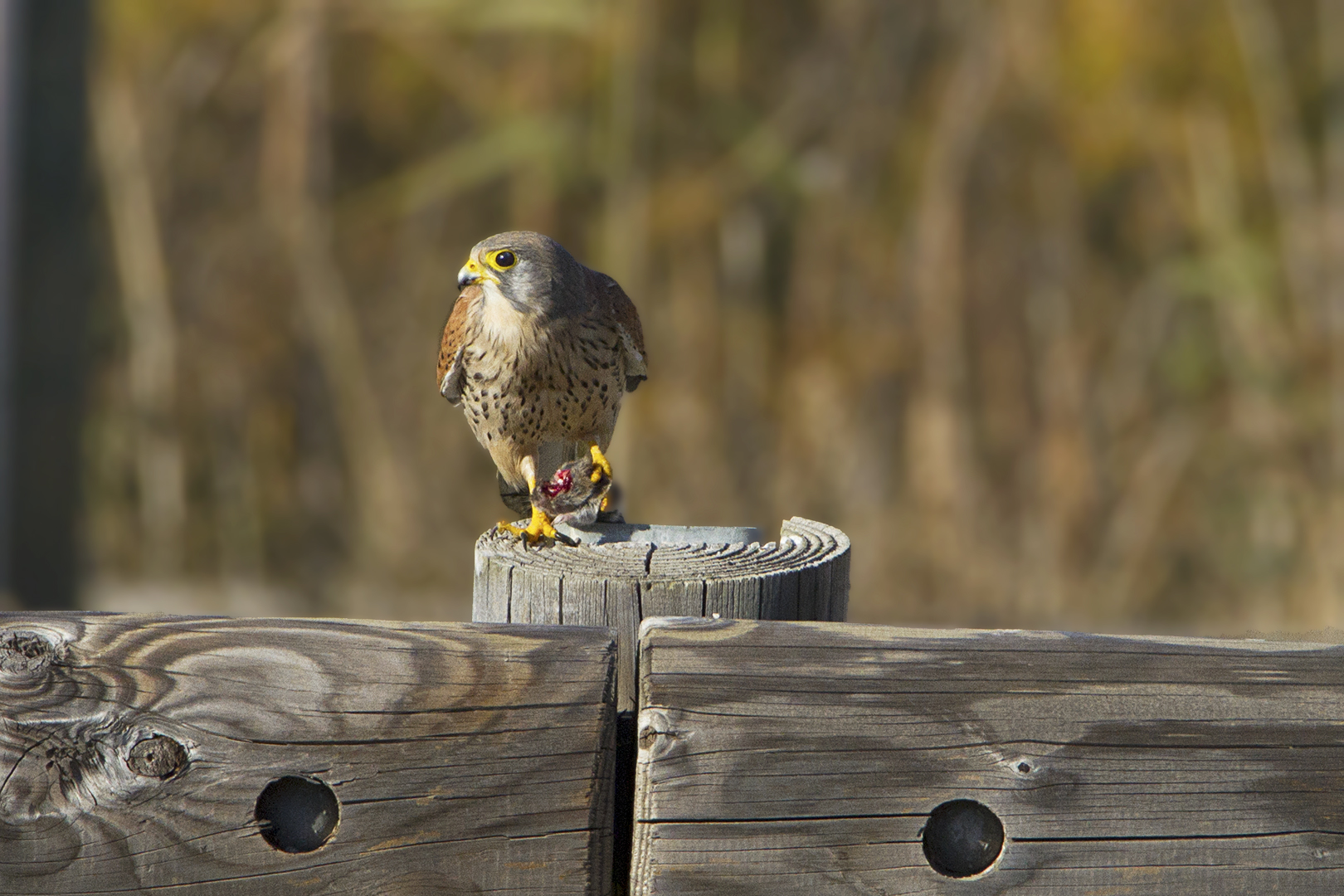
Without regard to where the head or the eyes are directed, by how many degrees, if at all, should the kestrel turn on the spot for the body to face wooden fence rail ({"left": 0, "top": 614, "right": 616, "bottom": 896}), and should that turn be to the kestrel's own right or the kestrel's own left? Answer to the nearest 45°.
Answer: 0° — it already faces it

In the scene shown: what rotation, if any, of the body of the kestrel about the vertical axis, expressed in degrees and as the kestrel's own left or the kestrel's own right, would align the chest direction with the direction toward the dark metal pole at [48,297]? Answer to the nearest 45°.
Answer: approximately 135° to the kestrel's own right

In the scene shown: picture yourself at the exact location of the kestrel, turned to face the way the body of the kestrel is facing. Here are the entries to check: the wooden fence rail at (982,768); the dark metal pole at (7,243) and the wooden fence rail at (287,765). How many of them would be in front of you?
2

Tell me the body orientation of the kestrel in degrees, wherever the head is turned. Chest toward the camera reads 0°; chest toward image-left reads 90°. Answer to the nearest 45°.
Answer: approximately 0°

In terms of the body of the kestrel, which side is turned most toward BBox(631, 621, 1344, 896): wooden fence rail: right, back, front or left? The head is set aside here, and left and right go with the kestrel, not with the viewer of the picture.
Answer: left
